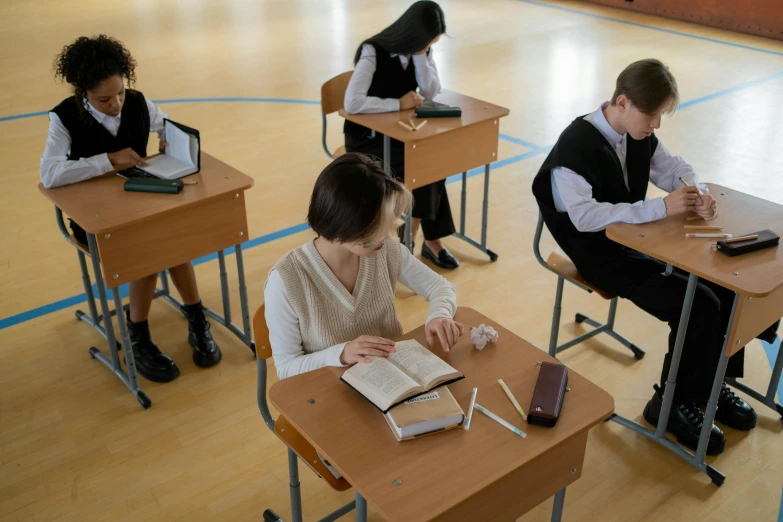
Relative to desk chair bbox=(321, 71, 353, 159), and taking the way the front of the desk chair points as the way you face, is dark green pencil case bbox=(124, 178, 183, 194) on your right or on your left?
on your right

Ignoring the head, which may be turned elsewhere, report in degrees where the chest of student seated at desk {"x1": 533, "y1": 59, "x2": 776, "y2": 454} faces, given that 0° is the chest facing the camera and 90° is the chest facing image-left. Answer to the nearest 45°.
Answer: approximately 315°

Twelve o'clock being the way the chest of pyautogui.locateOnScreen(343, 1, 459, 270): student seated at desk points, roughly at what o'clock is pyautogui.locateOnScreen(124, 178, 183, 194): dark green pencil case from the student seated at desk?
The dark green pencil case is roughly at 3 o'clock from the student seated at desk.

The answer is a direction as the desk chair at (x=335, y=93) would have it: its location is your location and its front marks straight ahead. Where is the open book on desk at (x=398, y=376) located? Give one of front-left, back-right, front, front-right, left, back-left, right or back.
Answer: front-right

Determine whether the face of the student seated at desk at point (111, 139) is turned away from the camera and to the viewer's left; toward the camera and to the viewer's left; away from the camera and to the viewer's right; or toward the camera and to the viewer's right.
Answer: toward the camera and to the viewer's right

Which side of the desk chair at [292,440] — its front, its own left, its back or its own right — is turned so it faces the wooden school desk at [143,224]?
back

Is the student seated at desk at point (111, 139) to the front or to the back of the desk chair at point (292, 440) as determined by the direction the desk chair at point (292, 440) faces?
to the back
